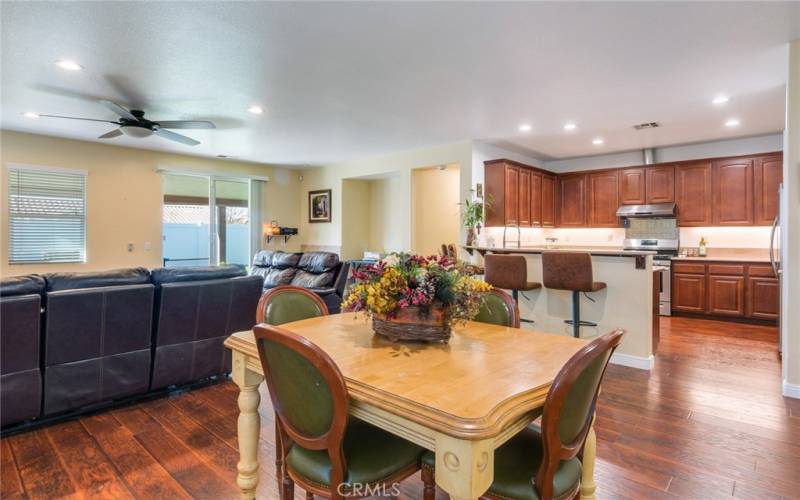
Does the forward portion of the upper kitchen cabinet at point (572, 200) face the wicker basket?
yes

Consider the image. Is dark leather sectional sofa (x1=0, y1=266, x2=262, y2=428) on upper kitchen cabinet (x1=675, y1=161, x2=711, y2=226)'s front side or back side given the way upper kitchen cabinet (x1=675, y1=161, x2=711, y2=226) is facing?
on the front side

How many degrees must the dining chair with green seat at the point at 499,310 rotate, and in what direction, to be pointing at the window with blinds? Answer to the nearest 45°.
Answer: approximately 45° to its right

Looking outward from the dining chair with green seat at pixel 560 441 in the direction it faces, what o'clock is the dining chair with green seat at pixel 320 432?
the dining chair with green seat at pixel 320 432 is roughly at 10 o'clock from the dining chair with green seat at pixel 560 441.

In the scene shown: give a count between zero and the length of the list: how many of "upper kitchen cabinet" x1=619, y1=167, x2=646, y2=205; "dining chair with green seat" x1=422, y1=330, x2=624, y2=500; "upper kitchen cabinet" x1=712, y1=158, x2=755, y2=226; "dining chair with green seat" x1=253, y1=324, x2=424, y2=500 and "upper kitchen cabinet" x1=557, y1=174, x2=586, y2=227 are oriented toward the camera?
3

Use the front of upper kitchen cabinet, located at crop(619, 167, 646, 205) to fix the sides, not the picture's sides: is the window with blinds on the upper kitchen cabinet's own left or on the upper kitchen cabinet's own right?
on the upper kitchen cabinet's own right

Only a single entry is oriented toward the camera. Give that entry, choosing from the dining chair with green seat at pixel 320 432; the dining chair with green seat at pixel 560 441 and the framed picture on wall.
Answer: the framed picture on wall

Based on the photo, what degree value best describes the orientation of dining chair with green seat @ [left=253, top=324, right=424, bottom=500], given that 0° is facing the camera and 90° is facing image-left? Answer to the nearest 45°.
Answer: approximately 225°

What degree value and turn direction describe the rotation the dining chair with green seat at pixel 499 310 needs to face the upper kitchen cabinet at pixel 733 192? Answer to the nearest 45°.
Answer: approximately 180°

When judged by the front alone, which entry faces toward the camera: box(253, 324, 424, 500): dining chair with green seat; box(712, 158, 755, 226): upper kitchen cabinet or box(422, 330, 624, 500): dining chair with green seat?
the upper kitchen cabinet

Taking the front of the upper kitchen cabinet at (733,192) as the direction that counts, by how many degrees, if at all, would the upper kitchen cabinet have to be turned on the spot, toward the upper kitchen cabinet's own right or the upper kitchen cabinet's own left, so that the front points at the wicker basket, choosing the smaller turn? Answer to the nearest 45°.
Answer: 0° — it already faces it

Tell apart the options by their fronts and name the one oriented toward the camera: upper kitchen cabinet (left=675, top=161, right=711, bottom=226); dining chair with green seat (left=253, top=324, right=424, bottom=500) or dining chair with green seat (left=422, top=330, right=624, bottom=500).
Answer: the upper kitchen cabinet

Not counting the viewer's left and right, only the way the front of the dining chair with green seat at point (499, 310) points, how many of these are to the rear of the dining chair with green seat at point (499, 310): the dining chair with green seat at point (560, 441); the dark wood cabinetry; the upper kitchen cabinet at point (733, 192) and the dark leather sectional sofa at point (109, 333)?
2

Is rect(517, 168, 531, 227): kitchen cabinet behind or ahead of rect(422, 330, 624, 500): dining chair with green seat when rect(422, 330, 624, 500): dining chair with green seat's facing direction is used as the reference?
ahead

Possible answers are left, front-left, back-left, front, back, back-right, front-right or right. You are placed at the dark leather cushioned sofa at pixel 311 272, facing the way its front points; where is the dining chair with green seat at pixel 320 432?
front-left
